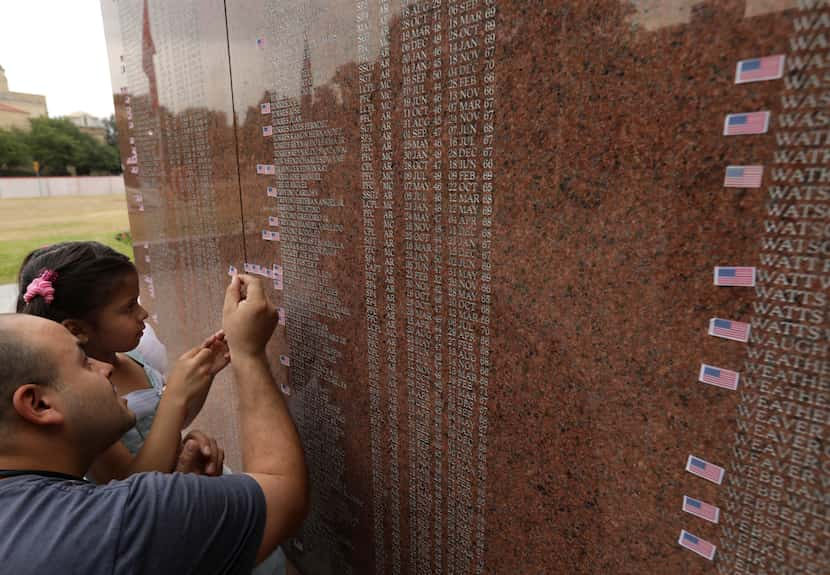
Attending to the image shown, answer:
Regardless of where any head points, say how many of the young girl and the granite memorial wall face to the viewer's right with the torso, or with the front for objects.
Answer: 1

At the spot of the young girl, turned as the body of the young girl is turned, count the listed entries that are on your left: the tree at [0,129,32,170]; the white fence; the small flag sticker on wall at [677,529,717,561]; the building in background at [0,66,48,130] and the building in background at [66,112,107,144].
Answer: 4

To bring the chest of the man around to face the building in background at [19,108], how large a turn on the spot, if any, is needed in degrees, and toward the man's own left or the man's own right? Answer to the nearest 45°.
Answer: approximately 45° to the man's own left

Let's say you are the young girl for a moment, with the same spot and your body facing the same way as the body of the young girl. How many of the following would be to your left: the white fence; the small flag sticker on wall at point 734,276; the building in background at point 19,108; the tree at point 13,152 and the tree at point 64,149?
4

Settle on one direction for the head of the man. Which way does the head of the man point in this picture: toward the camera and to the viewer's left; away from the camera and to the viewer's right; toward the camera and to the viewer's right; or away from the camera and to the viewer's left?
away from the camera and to the viewer's right

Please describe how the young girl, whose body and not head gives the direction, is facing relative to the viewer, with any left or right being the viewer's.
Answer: facing to the right of the viewer

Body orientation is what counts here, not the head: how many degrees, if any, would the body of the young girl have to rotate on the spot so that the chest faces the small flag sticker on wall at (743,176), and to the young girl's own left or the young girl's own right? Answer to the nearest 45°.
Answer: approximately 45° to the young girl's own right

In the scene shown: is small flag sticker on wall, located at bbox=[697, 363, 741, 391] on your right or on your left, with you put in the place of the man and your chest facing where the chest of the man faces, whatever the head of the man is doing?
on your right

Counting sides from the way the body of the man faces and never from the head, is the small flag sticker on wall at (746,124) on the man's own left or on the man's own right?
on the man's own right

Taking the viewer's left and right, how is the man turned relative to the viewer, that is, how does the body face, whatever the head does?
facing away from the viewer and to the right of the viewer

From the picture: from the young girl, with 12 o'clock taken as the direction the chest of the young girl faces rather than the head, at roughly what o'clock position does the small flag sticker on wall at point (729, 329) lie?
The small flag sticker on wall is roughly at 2 o'clock from the young girl.

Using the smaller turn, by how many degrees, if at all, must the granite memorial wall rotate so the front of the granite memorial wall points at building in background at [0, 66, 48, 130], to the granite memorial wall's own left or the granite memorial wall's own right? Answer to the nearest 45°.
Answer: approximately 90° to the granite memorial wall's own right

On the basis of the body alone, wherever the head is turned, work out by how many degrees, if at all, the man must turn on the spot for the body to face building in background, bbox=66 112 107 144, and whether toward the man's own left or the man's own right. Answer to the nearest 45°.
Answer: approximately 45° to the man's own left

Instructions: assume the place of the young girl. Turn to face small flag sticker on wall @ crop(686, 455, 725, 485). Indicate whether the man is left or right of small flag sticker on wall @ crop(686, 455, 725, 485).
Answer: right

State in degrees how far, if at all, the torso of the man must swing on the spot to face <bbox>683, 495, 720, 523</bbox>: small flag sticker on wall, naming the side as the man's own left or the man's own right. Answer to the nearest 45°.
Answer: approximately 90° to the man's own right
